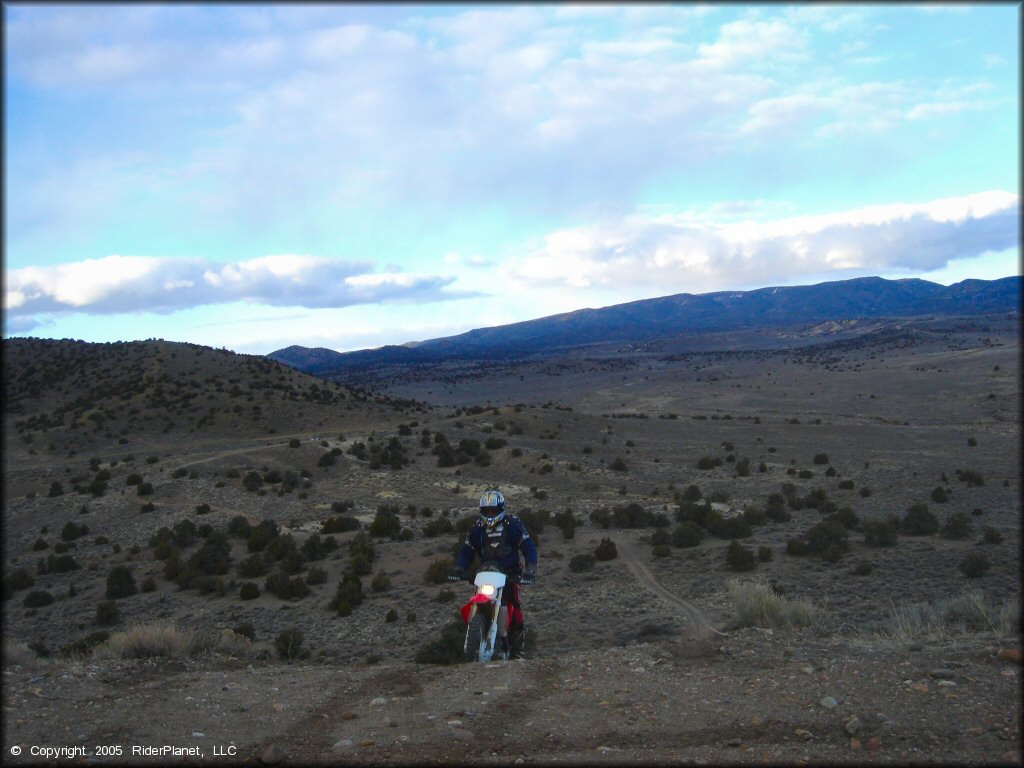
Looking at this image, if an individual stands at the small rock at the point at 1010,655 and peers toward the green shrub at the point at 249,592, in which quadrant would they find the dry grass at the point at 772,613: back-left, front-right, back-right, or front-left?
front-right

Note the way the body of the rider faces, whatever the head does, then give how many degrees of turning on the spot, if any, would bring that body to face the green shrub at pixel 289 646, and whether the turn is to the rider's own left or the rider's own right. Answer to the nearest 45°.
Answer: approximately 135° to the rider's own right

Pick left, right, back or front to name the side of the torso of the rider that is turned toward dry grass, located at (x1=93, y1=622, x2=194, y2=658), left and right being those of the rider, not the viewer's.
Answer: right

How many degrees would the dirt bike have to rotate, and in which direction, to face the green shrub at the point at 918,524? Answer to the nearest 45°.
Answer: approximately 135° to its left

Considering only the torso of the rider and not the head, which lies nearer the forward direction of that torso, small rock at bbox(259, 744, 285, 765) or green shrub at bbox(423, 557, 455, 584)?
the small rock

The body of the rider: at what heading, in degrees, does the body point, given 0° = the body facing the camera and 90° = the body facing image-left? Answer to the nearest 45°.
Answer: approximately 0°

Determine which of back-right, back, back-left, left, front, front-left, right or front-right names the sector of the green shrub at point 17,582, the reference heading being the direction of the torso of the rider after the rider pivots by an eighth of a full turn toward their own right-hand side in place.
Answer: right

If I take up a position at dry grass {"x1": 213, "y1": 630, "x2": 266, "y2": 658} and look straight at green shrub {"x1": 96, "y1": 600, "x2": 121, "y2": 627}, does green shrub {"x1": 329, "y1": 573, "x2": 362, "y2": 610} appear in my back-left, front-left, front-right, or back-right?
front-right

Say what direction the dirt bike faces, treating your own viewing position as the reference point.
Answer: facing the viewer

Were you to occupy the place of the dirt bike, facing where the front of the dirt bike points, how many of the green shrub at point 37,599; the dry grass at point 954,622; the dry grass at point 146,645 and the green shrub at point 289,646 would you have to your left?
1

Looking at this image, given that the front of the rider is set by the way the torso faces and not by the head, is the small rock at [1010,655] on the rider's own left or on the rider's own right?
on the rider's own left

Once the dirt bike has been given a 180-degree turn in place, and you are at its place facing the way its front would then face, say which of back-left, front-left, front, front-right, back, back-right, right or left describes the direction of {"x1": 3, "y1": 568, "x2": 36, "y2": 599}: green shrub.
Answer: front-left

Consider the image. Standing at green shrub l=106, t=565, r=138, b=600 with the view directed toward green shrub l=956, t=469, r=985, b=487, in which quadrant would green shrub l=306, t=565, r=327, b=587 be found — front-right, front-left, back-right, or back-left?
front-right
